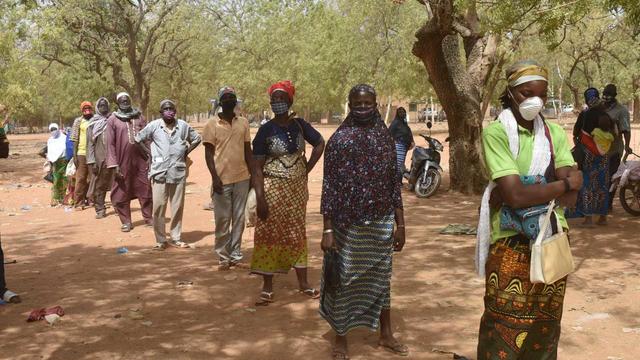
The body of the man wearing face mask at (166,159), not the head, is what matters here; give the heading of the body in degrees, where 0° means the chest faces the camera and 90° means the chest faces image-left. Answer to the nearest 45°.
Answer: approximately 0°

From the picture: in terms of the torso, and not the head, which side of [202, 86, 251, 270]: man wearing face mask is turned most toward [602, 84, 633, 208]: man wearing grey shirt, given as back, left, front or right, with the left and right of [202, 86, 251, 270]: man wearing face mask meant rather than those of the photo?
left

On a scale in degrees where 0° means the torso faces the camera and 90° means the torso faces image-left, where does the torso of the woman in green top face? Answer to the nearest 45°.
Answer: approximately 315°

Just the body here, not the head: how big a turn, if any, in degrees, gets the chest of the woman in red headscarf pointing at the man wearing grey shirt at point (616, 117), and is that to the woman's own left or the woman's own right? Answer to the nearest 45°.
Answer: approximately 135° to the woman's own left

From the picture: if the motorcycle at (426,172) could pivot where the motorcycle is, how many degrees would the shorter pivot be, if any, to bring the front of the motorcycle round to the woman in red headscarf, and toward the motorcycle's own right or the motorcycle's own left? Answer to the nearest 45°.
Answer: approximately 45° to the motorcycle's own right

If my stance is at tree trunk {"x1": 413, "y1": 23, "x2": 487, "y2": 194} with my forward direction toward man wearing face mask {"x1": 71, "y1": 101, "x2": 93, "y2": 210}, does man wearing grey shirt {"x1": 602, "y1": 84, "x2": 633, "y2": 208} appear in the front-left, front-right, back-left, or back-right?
back-left

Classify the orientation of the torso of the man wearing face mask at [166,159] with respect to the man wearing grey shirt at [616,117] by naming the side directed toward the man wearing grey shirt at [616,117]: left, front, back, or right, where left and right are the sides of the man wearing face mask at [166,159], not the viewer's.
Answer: left
